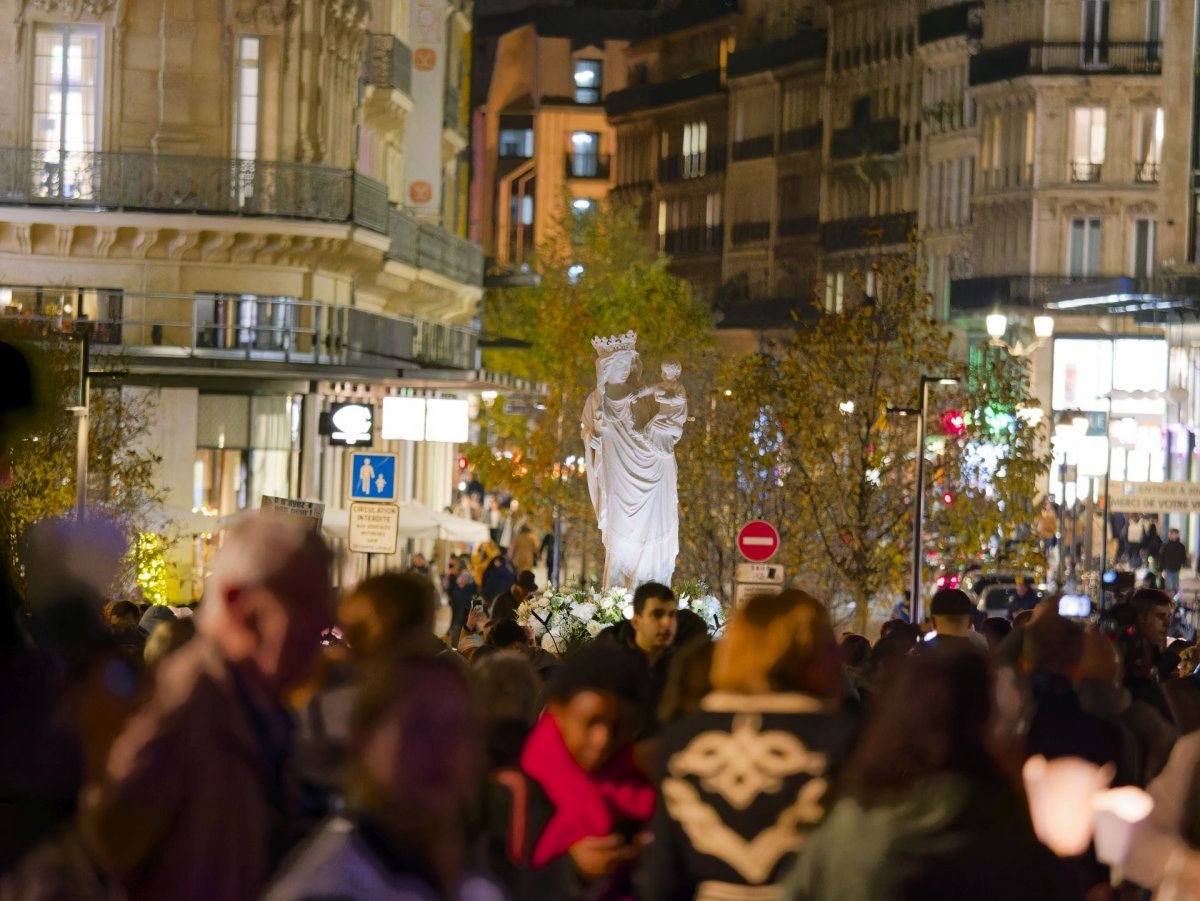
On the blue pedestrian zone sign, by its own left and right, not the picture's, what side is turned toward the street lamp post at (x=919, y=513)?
left

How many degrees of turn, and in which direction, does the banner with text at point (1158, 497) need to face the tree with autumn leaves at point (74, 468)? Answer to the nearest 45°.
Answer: approximately 45° to its right

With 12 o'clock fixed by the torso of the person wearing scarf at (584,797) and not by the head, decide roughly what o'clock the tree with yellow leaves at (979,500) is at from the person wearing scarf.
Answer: The tree with yellow leaves is roughly at 8 o'clock from the person wearing scarf.

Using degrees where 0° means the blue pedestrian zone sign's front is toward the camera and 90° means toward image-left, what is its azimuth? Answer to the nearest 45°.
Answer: approximately 0°

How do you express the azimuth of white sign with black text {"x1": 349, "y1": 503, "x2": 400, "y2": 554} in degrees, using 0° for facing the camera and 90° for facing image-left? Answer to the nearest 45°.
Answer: approximately 0°
